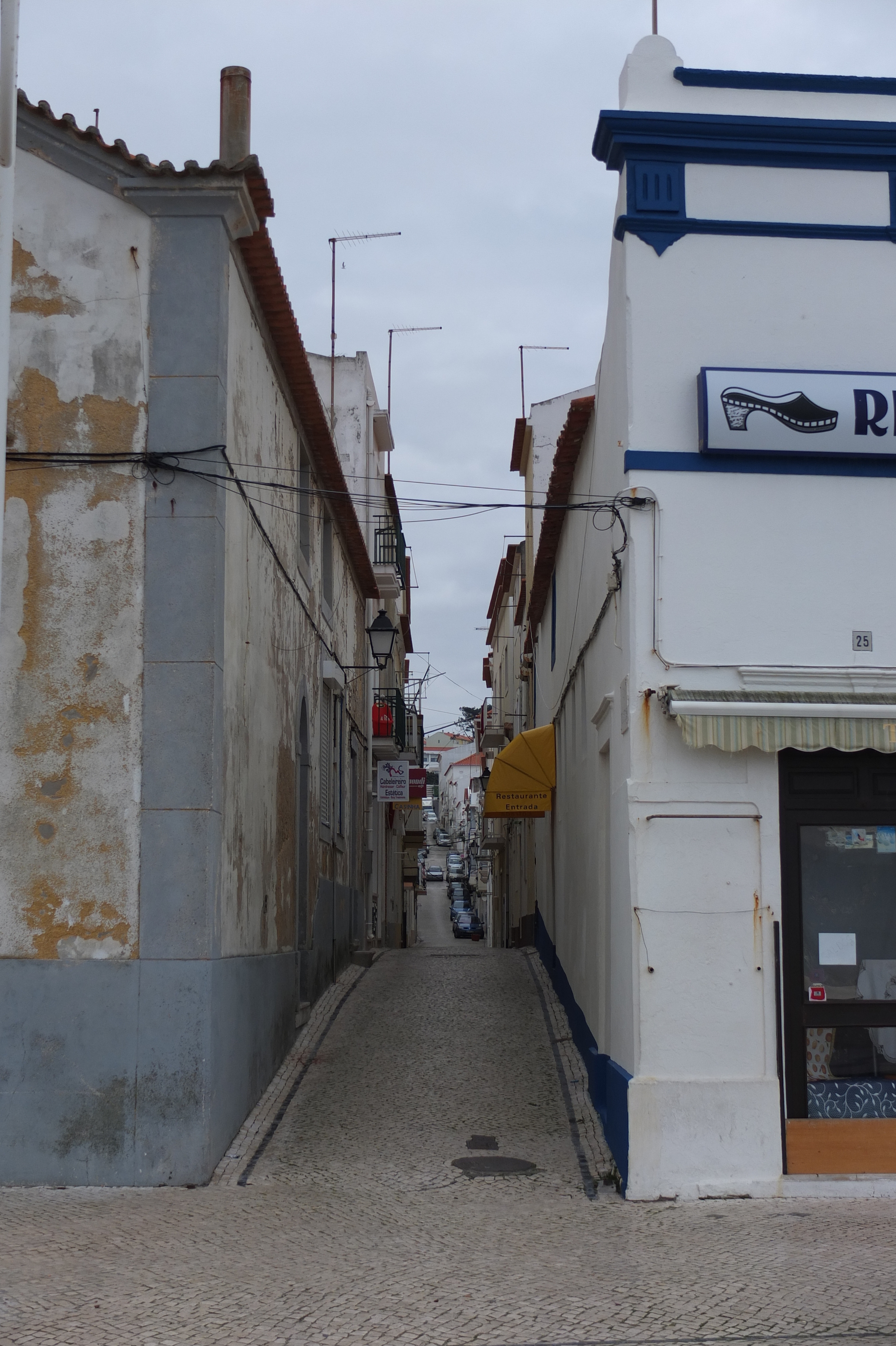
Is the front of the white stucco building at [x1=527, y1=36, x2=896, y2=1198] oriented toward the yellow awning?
no

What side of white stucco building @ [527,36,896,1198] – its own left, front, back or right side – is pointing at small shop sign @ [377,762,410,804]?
back

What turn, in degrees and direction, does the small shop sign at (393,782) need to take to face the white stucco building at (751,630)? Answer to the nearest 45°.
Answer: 0° — it already faces it

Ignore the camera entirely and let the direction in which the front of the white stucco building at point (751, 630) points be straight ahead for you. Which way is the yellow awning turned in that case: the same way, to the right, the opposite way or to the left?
to the right

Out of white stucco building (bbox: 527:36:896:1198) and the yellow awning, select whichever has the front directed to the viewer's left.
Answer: the yellow awning

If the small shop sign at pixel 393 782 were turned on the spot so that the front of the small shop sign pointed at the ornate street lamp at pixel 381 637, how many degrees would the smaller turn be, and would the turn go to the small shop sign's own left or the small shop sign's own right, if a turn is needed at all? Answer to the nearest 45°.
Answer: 0° — it already faces it

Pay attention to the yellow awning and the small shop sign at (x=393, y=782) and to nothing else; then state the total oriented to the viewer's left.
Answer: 1

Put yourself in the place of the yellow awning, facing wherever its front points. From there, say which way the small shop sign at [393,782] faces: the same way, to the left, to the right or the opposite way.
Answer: to the left

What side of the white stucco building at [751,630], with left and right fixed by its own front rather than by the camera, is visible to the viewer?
front

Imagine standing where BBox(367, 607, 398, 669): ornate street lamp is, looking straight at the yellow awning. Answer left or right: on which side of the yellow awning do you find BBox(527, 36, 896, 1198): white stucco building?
right

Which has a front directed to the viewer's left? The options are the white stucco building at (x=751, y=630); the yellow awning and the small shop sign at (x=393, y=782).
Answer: the yellow awning

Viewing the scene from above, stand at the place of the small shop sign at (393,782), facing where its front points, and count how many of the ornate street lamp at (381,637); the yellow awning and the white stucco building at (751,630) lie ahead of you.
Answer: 3

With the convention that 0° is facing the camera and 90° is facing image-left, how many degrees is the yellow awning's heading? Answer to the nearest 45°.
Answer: approximately 90°

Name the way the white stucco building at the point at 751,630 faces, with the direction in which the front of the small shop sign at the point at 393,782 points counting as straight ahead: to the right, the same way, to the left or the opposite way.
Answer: the same way

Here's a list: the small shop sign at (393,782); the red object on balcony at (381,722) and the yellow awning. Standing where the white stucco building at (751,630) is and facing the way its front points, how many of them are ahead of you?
0

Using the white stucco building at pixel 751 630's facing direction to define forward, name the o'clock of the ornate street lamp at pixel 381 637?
The ornate street lamp is roughly at 5 o'clock from the white stucco building.

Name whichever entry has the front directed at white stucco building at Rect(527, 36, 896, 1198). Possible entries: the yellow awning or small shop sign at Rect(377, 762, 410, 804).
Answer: the small shop sign
